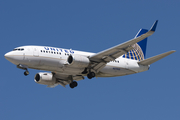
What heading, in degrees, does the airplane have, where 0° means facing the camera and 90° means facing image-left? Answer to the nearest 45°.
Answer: approximately 45°
